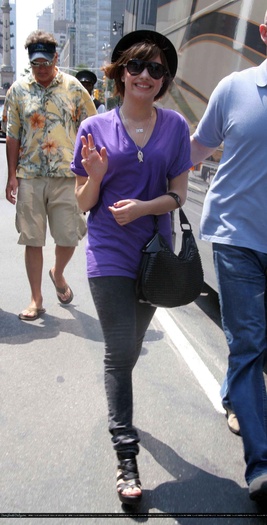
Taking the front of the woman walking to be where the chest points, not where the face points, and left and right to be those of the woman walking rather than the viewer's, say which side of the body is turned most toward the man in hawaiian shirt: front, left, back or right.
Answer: back

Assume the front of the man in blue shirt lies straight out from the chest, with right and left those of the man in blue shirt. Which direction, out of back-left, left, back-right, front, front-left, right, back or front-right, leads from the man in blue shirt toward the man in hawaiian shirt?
back

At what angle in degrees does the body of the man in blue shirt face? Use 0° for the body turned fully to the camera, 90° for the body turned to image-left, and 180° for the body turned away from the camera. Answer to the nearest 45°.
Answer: approximately 315°

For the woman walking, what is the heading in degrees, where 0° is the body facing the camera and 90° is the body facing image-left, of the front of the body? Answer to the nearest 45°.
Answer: approximately 0°

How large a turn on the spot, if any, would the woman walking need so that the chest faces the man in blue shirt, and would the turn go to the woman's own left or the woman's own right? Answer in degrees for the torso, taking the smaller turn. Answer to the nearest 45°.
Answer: approximately 90° to the woman's own left

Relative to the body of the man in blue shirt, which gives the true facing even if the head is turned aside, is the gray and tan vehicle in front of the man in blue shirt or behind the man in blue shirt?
behind

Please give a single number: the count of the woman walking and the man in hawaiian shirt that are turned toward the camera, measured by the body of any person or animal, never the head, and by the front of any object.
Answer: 2

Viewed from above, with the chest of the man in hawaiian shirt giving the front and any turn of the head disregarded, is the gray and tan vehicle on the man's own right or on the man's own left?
on the man's own left

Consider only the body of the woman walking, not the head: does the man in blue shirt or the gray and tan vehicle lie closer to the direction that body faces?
the man in blue shirt
